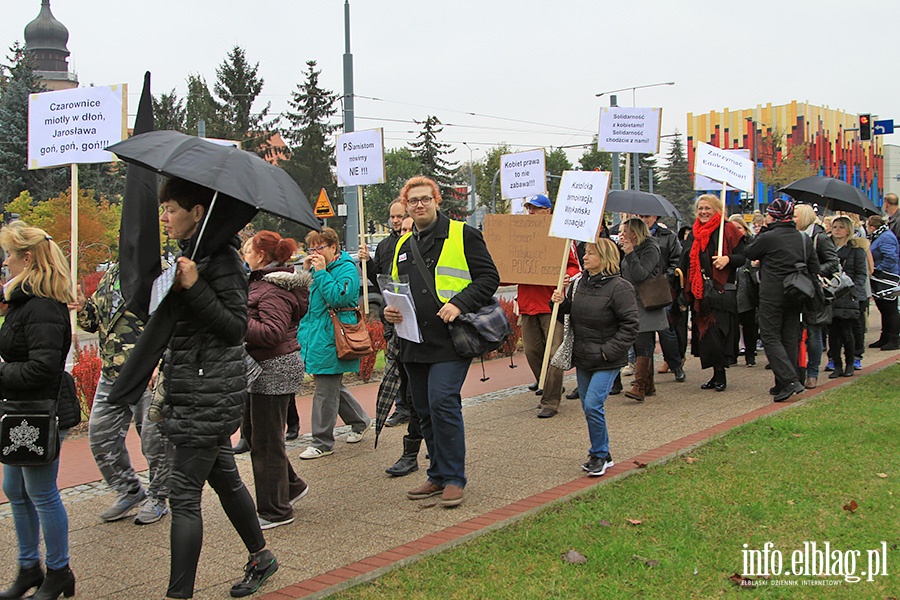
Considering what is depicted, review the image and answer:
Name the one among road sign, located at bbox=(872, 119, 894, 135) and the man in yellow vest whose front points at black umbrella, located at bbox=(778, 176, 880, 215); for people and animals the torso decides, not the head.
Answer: the road sign

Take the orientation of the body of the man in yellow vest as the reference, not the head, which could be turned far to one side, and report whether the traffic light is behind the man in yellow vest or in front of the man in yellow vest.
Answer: behind

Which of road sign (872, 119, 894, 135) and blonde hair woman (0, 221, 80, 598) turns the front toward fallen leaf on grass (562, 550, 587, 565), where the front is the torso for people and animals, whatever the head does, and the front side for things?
the road sign

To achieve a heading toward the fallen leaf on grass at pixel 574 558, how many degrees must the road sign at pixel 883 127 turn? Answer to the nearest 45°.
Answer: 0° — it already faces it

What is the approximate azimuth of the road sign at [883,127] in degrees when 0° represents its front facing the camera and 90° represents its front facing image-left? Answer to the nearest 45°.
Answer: approximately 0°

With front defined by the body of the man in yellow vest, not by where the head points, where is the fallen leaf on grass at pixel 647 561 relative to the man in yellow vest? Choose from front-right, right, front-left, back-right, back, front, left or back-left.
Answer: left
